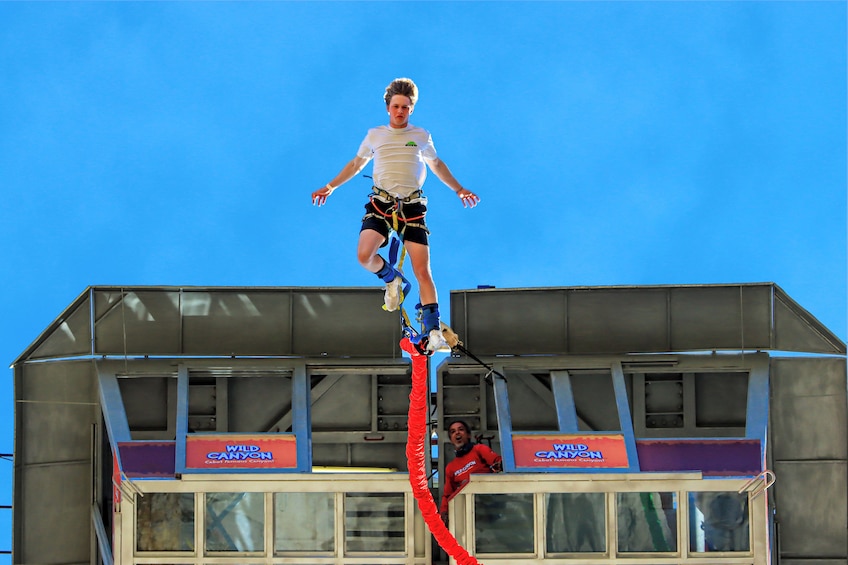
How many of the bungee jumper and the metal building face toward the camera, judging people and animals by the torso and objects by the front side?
2

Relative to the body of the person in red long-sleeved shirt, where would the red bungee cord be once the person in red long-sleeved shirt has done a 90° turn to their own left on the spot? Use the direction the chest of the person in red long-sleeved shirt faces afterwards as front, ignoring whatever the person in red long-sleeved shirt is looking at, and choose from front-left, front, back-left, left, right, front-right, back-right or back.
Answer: right

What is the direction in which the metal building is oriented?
toward the camera

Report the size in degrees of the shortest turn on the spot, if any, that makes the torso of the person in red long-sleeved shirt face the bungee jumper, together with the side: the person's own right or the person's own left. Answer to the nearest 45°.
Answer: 0° — they already face them

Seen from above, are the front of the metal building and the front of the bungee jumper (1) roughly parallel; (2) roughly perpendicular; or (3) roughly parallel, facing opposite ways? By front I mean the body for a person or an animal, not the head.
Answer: roughly parallel

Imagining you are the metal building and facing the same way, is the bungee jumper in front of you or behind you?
in front

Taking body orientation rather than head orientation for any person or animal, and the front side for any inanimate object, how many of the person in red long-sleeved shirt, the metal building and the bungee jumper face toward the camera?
3

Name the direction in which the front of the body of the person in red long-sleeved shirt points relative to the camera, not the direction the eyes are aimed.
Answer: toward the camera

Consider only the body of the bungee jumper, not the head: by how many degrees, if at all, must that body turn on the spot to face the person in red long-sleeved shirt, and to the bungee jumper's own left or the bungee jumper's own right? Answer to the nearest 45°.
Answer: approximately 180°
